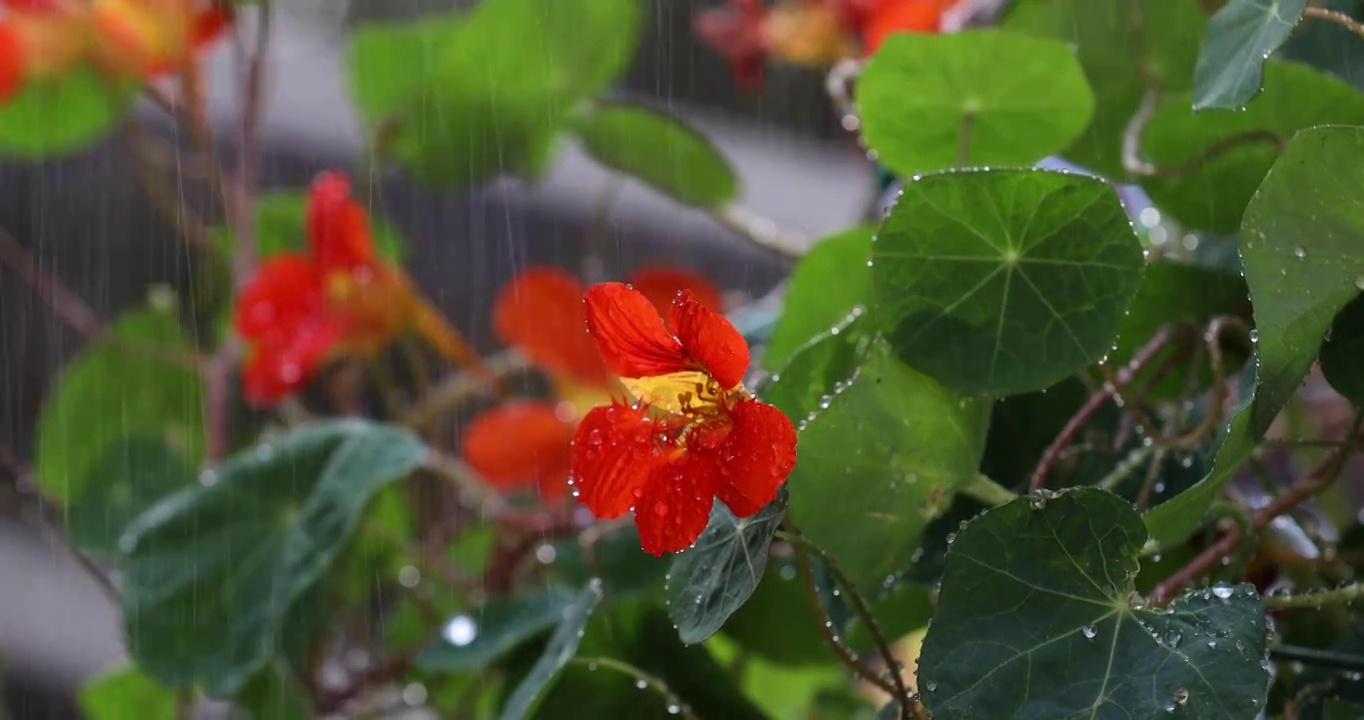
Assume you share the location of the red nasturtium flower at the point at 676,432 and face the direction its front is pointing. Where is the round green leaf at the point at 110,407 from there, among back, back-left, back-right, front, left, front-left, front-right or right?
back-right

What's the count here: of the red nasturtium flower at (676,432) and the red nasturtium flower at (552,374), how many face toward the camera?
2

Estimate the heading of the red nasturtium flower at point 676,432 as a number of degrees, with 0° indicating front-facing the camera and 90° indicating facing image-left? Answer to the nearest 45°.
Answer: approximately 0°

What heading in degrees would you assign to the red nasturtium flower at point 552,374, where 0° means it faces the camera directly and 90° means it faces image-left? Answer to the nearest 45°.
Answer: approximately 0°
